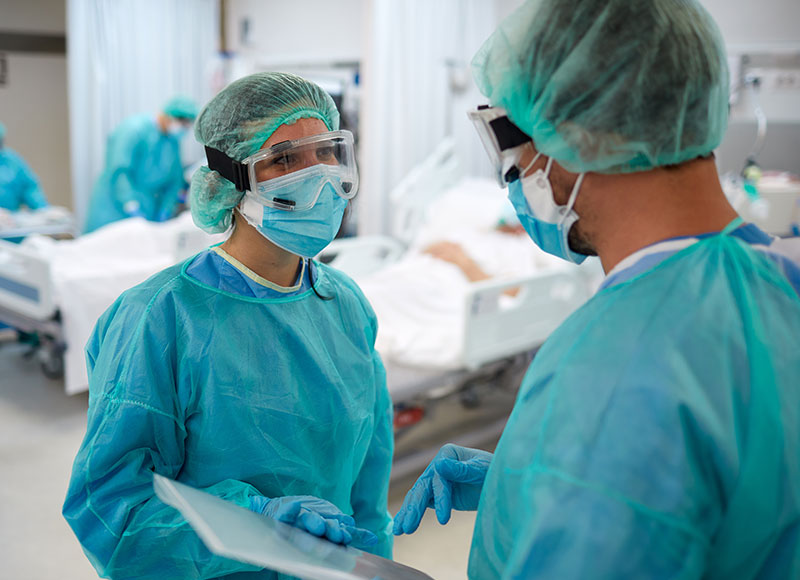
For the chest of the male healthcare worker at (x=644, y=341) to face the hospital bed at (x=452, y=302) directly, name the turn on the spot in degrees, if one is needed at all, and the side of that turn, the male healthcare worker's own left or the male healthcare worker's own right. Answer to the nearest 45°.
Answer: approximately 45° to the male healthcare worker's own right

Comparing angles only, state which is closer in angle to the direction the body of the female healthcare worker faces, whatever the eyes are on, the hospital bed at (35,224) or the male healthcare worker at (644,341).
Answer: the male healthcare worker

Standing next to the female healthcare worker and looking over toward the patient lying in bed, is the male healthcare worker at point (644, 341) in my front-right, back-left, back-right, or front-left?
back-right

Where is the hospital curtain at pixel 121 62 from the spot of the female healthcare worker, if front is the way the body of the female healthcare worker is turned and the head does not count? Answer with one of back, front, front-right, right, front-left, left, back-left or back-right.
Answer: back-left

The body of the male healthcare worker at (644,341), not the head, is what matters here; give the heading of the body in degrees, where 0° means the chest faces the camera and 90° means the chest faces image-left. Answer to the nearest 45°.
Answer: approximately 135°

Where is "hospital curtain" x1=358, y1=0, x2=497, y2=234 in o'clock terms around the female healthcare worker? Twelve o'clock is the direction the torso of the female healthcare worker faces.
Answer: The hospital curtain is roughly at 8 o'clock from the female healthcare worker.
